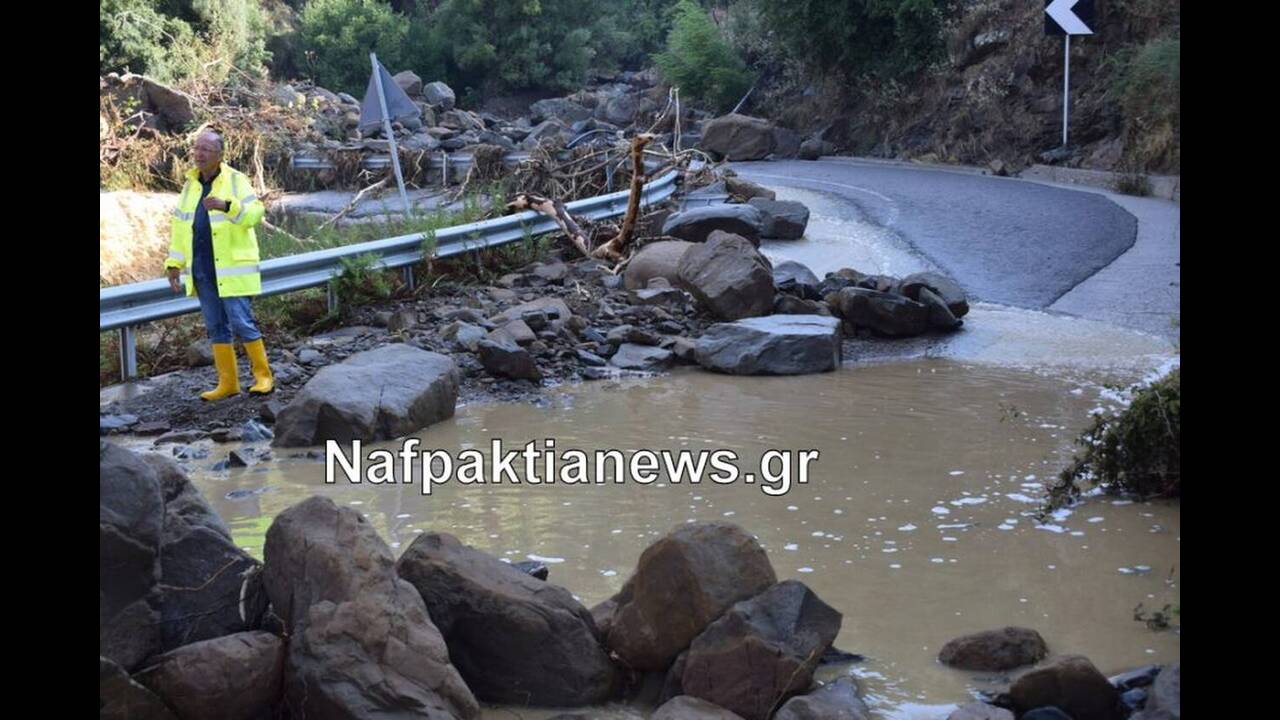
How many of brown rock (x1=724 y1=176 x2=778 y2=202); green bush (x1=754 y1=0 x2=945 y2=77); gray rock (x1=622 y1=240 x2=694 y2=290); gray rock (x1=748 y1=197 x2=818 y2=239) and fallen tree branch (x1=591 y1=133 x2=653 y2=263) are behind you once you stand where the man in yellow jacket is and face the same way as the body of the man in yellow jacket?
5

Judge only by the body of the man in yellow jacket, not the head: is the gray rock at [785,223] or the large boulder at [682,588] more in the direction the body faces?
the large boulder

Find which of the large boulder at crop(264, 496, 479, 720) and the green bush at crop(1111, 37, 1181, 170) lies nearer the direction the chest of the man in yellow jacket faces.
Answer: the large boulder

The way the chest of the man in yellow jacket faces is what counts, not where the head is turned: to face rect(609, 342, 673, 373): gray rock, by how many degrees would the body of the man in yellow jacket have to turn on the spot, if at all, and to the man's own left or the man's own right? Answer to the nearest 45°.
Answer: approximately 135° to the man's own left

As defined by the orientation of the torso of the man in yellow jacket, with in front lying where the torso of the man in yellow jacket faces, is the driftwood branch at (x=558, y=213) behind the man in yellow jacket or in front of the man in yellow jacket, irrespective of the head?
behind

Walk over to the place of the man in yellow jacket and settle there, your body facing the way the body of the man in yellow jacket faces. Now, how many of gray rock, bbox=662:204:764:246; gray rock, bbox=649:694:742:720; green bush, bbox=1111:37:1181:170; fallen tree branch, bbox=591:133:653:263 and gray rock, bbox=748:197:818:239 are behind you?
4

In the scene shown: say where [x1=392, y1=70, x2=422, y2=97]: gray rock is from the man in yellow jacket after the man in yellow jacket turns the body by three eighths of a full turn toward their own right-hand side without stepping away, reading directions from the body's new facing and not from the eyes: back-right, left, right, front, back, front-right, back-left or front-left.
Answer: front

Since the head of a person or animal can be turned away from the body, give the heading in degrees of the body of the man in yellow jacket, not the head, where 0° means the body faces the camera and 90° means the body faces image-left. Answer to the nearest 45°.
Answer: approximately 45°

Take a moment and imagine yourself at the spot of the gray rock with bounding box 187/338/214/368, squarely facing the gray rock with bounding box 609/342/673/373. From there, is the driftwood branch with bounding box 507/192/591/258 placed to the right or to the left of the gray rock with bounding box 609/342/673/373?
left

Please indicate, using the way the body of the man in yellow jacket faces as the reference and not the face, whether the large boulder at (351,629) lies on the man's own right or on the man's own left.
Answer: on the man's own left

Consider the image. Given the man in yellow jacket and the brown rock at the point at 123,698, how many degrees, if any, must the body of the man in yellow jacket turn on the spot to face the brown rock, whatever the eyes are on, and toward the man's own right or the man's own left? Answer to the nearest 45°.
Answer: approximately 45° to the man's own left

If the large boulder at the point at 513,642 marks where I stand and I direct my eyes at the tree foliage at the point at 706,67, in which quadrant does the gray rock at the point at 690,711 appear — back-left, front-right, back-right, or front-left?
back-right

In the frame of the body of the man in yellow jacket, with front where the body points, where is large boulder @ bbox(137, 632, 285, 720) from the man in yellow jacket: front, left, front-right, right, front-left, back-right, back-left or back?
front-left

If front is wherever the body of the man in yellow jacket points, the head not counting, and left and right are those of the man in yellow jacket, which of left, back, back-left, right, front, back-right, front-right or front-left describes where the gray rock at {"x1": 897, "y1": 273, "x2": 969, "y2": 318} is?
back-left

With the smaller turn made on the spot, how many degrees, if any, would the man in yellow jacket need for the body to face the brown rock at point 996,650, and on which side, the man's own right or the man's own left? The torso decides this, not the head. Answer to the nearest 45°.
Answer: approximately 45° to the man's own left

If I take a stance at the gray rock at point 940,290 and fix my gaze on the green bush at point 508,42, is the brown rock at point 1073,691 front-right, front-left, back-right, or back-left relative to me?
back-left
